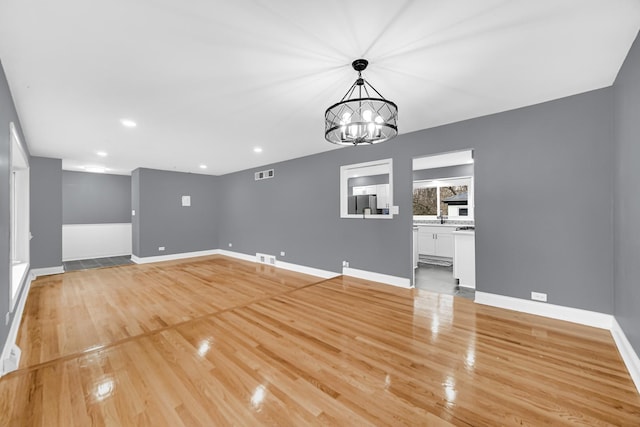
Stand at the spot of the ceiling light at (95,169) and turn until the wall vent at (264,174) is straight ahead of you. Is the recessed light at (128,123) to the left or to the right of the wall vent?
right

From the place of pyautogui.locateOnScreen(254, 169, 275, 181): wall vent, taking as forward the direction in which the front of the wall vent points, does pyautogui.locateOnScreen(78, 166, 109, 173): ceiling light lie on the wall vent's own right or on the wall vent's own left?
on the wall vent's own right

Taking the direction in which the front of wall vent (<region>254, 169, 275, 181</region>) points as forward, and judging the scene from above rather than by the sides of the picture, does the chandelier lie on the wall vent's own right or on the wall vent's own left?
on the wall vent's own left

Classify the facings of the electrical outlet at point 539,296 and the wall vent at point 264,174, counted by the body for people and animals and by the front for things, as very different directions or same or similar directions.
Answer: same or similar directions

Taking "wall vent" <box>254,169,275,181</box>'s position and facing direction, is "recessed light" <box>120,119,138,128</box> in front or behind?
in front

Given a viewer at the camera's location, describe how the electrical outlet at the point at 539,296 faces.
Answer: facing the viewer

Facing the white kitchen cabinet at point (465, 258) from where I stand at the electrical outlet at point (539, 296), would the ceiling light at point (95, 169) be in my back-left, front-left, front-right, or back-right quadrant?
front-left

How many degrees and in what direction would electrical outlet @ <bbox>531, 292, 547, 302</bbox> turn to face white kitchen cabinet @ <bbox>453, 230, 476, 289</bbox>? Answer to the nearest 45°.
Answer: approximately 135° to its right

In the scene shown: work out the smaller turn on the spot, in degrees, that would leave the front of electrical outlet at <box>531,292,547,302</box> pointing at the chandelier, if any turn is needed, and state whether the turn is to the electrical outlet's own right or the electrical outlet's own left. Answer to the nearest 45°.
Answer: approximately 45° to the electrical outlet's own right
